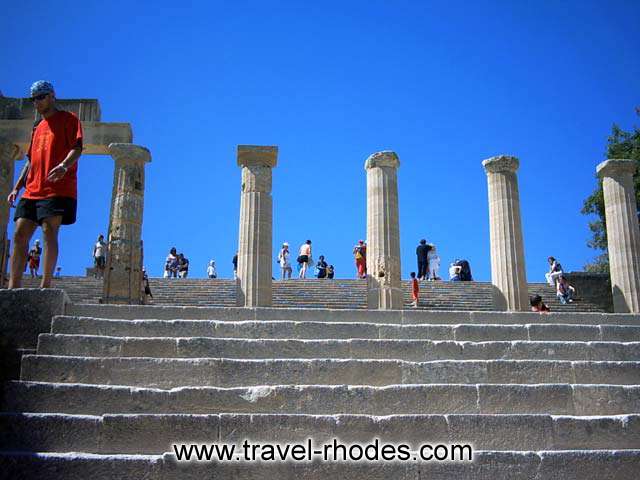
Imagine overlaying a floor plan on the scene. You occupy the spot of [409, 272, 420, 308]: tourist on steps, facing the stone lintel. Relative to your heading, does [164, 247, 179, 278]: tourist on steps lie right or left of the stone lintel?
right

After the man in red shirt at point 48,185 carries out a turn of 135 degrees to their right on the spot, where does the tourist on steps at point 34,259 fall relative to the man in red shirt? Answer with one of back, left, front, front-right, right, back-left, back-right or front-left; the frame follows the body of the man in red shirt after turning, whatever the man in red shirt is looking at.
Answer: front

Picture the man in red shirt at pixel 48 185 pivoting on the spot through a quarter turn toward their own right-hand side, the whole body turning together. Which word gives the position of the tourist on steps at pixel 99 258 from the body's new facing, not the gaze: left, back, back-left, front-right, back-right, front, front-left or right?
front-right

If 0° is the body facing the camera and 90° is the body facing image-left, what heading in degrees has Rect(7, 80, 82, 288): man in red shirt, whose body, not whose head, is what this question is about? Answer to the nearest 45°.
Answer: approximately 45°

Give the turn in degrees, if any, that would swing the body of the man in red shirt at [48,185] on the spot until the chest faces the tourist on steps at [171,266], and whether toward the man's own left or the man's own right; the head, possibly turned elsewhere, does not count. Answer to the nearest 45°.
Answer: approximately 135° to the man's own right

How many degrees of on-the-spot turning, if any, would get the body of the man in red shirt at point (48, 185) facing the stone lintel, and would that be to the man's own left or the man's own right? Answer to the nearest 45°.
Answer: approximately 135° to the man's own right

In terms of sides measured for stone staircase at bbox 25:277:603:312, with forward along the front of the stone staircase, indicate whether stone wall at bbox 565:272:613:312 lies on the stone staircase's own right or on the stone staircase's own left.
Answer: on the stone staircase's own left

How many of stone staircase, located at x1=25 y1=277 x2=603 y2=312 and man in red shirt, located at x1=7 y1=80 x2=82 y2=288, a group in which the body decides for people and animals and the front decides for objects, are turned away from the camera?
0
